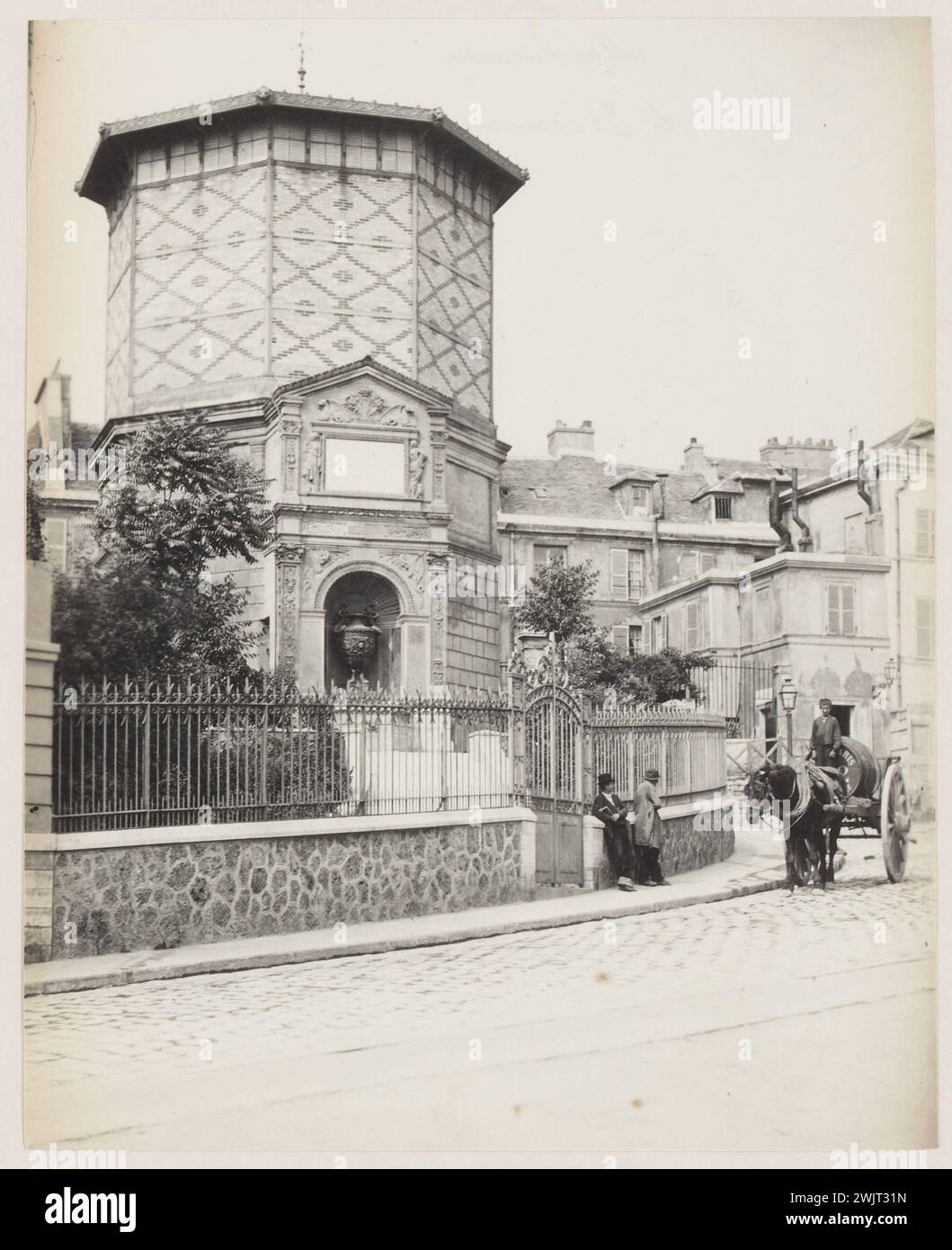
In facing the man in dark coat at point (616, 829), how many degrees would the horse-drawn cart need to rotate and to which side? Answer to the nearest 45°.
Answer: approximately 90° to its right

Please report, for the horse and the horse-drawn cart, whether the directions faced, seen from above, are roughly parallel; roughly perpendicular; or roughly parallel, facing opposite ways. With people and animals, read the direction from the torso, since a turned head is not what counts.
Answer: roughly parallel

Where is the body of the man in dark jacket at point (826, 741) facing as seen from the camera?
toward the camera

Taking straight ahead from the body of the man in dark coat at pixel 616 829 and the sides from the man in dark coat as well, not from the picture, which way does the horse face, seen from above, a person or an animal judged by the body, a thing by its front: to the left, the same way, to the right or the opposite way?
to the right

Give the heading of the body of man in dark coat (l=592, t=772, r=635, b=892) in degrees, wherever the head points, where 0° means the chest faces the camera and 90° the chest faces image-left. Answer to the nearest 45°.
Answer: approximately 315°

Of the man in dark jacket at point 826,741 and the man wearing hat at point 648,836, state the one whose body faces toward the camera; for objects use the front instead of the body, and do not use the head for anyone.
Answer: the man in dark jacket

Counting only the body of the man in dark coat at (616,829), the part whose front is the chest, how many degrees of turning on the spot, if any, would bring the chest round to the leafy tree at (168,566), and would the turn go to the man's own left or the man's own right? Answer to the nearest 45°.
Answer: approximately 135° to the man's own right

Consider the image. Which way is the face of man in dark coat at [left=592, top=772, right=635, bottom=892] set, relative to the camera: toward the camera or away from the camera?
toward the camera

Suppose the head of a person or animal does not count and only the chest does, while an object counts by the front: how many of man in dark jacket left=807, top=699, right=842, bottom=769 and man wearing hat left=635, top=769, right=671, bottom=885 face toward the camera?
1

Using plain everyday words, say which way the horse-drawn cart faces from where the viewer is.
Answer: facing the viewer and to the left of the viewer
